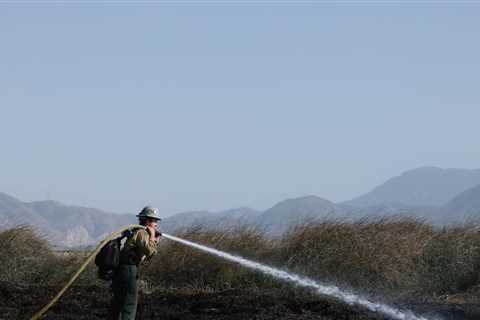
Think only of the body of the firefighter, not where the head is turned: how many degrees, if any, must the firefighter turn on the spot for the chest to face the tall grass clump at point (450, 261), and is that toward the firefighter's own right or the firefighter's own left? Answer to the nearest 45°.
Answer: approximately 45° to the firefighter's own left

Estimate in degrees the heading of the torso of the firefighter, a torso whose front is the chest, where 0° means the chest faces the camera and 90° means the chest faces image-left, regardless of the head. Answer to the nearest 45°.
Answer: approximately 270°

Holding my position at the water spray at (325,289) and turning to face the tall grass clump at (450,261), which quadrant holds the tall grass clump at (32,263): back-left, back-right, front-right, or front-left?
back-left

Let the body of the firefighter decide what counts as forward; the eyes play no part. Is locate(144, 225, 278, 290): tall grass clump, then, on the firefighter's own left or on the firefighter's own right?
on the firefighter's own left

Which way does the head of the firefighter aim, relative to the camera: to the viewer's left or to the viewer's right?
to the viewer's right

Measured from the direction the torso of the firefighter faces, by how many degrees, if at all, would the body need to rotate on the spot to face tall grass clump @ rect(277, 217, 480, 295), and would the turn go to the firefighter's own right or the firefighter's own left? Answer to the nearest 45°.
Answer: approximately 45° to the firefighter's own left
